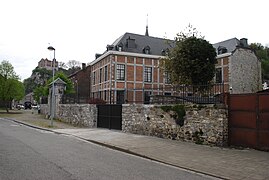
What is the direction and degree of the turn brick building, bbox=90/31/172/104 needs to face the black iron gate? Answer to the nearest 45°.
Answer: approximately 45° to its right

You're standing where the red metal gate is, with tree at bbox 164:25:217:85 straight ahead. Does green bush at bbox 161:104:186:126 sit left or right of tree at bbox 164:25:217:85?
left

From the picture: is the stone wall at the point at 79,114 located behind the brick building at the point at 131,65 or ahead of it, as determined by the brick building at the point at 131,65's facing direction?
ahead

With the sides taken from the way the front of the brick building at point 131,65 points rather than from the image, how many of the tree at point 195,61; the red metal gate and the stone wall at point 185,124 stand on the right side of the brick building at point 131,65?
0

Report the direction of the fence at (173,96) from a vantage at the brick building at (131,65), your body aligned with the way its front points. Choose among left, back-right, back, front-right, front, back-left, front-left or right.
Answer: front-left

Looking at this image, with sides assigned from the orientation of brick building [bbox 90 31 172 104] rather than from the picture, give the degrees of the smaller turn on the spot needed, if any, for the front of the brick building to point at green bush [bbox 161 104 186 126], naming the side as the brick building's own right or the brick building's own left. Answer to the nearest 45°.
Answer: approximately 45° to the brick building's own left

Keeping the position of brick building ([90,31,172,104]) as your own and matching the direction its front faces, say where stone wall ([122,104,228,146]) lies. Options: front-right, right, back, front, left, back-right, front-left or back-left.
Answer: front-left

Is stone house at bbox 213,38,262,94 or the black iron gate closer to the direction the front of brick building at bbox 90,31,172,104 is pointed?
the black iron gate

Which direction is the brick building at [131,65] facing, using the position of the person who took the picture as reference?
facing the viewer and to the left of the viewer

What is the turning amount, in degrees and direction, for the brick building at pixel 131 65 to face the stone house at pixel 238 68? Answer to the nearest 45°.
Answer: approximately 135° to its left

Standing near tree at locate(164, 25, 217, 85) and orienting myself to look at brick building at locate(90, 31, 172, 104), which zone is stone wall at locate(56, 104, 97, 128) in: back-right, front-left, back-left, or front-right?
front-left

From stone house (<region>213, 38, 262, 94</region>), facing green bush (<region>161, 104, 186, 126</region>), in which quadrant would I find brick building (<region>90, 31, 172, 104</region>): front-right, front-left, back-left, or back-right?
front-right

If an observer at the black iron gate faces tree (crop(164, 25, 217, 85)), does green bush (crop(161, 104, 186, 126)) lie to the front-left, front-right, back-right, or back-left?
front-right

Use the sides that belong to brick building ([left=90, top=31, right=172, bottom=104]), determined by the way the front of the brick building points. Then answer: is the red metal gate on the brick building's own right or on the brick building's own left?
on the brick building's own left
